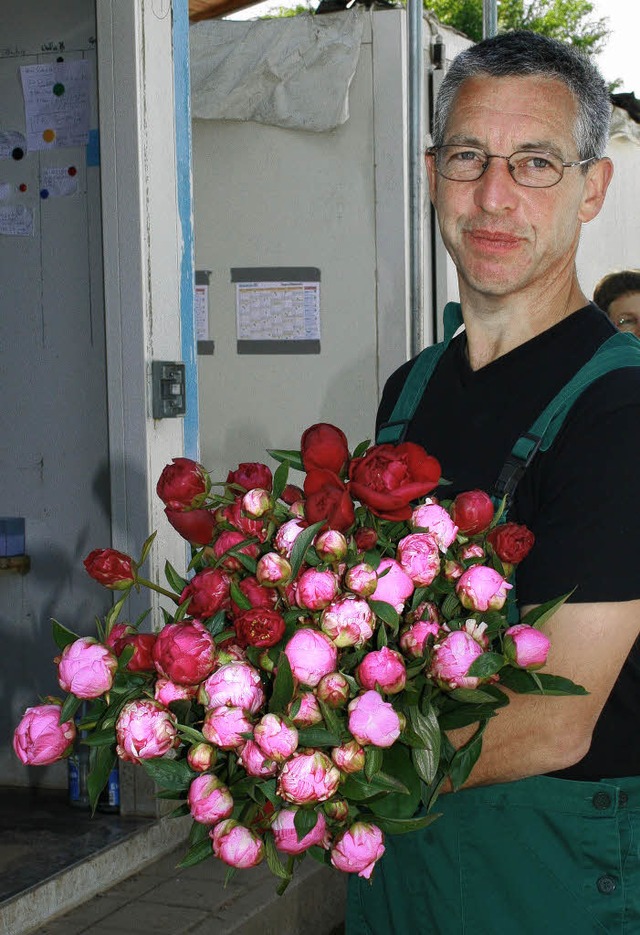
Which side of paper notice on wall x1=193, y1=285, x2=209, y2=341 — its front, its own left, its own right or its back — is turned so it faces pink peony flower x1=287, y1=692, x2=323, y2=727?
front

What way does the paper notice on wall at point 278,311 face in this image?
toward the camera

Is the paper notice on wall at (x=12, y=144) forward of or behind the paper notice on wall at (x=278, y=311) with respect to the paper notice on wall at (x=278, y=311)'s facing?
forward

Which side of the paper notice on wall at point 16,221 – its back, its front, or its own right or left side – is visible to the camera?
front

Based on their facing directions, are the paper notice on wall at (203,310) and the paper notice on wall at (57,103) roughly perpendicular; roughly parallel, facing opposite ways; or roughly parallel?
roughly parallel

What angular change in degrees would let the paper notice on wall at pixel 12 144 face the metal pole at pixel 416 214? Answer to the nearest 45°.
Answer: approximately 135° to its left

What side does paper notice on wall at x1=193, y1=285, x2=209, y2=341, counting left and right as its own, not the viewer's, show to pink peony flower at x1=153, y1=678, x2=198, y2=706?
front

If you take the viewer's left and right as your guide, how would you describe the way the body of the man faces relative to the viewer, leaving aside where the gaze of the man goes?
facing the viewer and to the left of the viewer

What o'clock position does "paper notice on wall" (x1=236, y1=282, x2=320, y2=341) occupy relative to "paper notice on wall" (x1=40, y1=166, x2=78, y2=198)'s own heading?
"paper notice on wall" (x1=236, y1=282, x2=320, y2=341) is roughly at 9 o'clock from "paper notice on wall" (x1=40, y1=166, x2=78, y2=198).

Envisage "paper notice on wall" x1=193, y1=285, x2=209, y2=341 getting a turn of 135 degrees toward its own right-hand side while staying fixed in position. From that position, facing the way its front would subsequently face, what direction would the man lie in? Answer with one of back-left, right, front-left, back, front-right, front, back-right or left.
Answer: back-left

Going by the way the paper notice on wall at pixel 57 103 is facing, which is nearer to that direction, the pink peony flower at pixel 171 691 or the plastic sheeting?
the pink peony flower

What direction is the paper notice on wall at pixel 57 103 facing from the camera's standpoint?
toward the camera

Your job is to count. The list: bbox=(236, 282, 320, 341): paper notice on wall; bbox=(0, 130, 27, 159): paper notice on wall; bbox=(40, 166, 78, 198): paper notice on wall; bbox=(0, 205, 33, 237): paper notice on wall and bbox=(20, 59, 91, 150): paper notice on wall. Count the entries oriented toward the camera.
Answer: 5

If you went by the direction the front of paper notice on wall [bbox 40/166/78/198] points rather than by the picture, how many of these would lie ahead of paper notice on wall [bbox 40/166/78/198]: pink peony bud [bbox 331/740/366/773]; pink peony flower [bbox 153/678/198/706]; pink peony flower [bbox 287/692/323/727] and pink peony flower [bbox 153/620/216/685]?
4

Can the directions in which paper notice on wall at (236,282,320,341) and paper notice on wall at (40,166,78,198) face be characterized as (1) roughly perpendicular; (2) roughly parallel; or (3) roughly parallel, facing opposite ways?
roughly parallel

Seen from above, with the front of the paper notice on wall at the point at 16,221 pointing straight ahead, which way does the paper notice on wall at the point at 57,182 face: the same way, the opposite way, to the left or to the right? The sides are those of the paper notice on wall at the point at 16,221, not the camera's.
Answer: the same way

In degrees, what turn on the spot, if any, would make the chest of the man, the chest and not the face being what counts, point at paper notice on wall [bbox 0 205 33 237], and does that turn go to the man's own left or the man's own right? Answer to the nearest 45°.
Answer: approximately 90° to the man's own right

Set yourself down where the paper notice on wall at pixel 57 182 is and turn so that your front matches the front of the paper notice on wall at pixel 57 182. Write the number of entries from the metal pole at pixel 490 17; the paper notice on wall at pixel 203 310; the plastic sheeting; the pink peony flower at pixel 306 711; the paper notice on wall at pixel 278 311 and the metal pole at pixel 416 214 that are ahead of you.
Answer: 1
